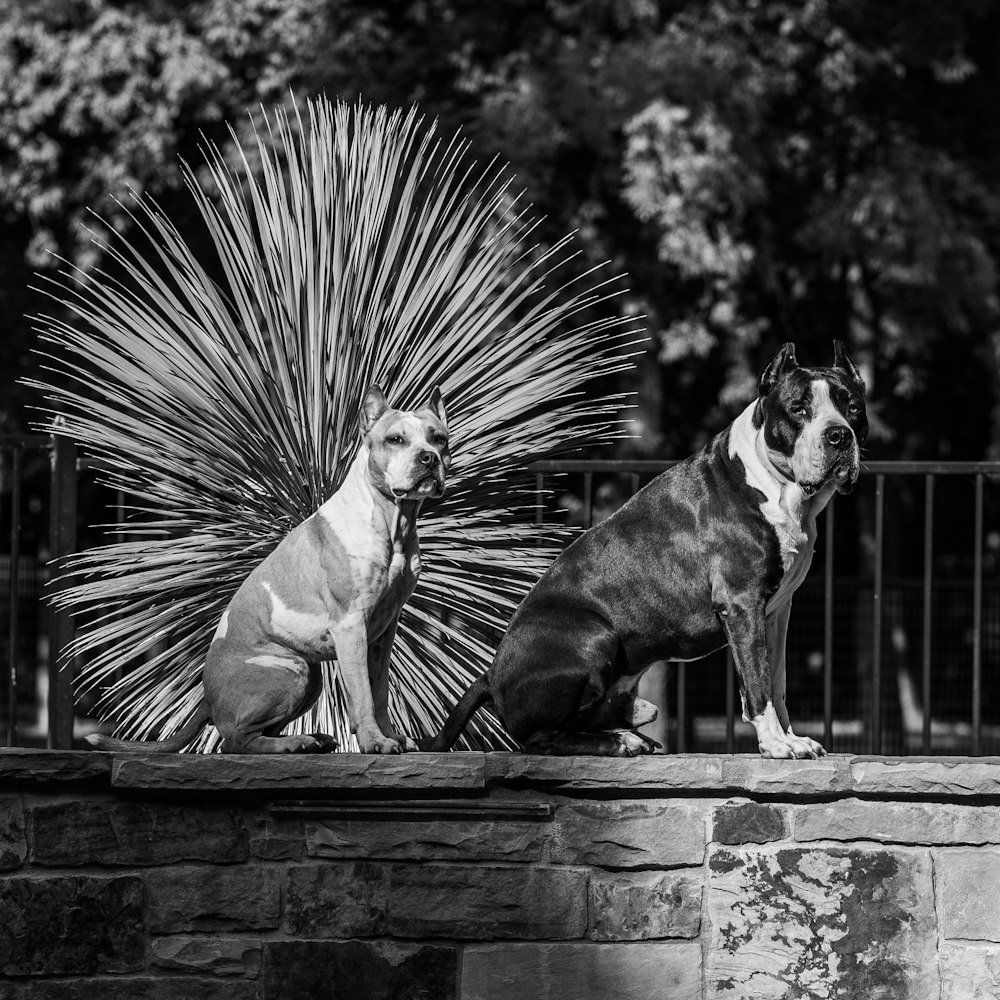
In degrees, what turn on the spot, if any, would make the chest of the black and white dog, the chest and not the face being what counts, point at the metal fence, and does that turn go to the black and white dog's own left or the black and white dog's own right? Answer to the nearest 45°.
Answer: approximately 90° to the black and white dog's own left

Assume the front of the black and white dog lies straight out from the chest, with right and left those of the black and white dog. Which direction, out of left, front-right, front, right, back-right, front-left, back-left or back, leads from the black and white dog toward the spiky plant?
back-left

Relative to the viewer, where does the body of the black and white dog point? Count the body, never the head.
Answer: to the viewer's right

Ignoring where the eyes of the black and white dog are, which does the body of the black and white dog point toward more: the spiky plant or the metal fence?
the metal fence
